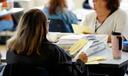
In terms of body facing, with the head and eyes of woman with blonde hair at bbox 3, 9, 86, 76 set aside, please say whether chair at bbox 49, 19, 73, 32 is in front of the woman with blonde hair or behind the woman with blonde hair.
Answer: in front

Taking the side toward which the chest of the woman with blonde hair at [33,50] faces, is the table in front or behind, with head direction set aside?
in front

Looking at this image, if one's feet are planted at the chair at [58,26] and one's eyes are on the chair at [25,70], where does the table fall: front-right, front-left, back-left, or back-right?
front-left

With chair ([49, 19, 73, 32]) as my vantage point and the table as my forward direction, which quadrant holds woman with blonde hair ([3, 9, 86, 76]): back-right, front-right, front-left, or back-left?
front-right

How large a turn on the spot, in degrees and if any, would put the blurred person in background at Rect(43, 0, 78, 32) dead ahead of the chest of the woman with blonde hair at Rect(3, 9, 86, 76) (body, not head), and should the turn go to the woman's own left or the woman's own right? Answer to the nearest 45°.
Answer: approximately 45° to the woman's own left

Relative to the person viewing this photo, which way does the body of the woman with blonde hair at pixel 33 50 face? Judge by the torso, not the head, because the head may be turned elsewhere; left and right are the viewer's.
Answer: facing away from the viewer and to the right of the viewer
